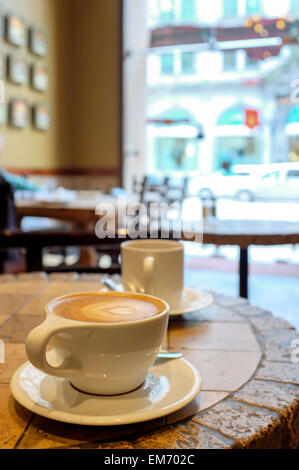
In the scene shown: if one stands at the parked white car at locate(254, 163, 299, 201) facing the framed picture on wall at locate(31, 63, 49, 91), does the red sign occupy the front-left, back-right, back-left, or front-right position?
back-right

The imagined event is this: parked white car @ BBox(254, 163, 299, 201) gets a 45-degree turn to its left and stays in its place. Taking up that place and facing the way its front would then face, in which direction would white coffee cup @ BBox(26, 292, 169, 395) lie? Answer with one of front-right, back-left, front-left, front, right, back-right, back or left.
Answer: front-left

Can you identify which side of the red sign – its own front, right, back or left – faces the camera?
front

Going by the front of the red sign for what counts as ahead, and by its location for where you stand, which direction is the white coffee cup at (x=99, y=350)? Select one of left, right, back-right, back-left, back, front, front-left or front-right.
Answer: front

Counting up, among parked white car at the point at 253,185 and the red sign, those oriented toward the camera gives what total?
1

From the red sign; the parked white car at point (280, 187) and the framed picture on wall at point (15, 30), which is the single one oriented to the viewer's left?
the parked white car

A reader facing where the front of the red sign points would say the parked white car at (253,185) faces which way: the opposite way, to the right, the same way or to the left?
to the right

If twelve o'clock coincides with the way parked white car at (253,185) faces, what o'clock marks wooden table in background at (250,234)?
The wooden table in background is roughly at 9 o'clock from the parked white car.

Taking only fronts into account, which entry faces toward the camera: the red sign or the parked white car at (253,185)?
the red sign

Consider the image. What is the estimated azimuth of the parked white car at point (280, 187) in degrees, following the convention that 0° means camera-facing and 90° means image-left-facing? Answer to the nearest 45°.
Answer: approximately 90°

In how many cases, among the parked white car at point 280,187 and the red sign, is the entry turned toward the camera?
1

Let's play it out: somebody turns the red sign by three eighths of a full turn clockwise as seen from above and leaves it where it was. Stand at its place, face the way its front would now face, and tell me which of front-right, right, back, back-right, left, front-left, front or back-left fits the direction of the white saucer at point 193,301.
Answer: back-left

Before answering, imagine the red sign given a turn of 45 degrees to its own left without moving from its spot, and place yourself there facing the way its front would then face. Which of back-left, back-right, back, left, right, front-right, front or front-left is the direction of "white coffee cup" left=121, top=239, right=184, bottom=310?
front-right

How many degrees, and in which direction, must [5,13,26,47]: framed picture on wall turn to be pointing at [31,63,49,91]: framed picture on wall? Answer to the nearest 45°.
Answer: approximately 90° to its left

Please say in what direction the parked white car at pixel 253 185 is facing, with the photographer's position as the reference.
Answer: facing to the left of the viewer

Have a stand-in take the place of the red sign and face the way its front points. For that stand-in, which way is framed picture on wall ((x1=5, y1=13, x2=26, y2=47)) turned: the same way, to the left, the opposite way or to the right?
to the left

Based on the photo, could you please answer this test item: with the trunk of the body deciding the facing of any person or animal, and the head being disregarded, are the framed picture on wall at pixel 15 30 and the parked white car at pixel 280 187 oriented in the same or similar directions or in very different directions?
very different directions
